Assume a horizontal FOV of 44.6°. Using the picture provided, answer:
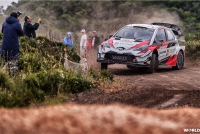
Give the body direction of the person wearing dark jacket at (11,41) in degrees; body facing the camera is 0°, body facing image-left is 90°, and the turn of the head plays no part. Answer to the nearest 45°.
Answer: approximately 225°

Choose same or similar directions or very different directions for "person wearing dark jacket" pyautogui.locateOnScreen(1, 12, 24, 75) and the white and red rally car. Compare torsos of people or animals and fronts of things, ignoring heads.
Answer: very different directions

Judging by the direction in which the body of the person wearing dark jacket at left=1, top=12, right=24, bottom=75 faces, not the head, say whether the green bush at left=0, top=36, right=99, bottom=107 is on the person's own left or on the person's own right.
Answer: on the person's own right

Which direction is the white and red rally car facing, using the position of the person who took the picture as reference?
facing the viewer and to the left of the viewer

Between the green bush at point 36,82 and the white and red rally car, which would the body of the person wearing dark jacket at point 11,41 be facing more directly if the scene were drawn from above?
the white and red rally car

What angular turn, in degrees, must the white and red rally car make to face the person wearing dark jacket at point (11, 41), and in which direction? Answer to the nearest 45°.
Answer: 0° — it already faces them
